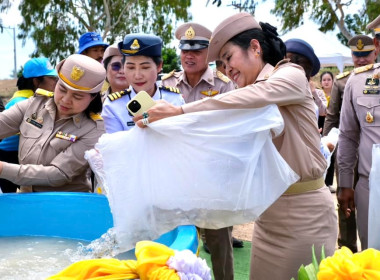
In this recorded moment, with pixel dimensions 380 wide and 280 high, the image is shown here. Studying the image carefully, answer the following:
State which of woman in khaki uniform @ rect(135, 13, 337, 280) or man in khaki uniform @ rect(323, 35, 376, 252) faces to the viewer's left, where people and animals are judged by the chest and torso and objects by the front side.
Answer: the woman in khaki uniform

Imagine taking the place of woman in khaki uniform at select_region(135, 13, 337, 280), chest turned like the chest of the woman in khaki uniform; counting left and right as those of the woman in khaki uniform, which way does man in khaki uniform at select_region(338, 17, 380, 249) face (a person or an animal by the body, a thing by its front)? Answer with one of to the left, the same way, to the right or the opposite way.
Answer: to the left

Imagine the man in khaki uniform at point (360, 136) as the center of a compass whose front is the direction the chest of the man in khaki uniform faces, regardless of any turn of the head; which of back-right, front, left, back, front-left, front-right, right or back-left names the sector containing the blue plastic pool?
front-right

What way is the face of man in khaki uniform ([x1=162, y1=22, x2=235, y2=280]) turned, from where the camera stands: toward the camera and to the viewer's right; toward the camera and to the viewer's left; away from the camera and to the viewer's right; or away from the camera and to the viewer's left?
toward the camera and to the viewer's left

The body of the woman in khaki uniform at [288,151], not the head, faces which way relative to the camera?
to the viewer's left

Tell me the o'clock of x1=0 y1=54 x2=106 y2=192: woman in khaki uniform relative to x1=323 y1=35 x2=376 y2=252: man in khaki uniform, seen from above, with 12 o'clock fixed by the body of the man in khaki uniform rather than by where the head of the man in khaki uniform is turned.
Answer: The woman in khaki uniform is roughly at 1 o'clock from the man in khaki uniform.

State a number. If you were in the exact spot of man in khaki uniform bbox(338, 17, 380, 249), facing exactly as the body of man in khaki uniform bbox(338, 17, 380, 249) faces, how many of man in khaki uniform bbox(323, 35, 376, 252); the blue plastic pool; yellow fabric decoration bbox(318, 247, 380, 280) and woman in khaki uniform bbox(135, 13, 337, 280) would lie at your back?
1

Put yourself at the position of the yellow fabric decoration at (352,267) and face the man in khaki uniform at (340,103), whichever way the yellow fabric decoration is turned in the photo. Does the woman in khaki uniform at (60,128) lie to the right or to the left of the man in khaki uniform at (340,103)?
left

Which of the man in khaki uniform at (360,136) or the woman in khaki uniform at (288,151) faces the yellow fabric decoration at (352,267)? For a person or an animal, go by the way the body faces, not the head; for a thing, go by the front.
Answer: the man in khaki uniform

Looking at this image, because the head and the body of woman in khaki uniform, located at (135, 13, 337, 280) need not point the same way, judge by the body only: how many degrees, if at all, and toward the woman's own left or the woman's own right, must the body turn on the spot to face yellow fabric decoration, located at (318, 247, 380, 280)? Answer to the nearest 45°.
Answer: approximately 90° to the woman's own left

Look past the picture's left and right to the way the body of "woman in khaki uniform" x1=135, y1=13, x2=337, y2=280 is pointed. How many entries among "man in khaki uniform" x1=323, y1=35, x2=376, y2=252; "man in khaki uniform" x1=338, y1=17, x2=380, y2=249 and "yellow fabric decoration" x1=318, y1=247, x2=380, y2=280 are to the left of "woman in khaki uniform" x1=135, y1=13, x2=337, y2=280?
1

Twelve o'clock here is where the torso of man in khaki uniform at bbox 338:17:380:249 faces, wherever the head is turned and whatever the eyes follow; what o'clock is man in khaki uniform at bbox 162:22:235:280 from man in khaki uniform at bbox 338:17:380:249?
man in khaki uniform at bbox 162:22:235:280 is roughly at 4 o'clock from man in khaki uniform at bbox 338:17:380:249.

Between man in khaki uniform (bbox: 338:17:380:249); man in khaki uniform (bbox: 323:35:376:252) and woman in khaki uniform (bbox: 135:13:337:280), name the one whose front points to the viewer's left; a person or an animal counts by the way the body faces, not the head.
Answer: the woman in khaki uniform

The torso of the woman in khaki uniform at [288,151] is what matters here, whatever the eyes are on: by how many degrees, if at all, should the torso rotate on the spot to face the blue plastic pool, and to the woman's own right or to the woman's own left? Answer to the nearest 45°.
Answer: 0° — they already face it

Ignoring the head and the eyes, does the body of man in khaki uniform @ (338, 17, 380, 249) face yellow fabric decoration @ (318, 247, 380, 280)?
yes

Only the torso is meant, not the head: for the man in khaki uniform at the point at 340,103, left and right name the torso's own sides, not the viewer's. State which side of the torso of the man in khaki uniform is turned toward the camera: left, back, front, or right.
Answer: front

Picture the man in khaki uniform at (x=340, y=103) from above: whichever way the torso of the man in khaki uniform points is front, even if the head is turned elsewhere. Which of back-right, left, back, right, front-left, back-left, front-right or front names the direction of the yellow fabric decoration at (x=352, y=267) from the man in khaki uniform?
front

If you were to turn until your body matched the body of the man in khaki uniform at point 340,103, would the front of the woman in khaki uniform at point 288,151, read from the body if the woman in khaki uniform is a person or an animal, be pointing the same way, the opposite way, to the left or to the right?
to the right

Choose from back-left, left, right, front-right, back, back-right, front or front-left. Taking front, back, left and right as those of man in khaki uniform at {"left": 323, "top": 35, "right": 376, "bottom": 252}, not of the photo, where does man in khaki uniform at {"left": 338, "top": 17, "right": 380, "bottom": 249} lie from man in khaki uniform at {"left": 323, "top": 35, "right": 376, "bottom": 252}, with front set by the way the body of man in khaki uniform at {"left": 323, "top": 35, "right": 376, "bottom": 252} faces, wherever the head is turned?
front
